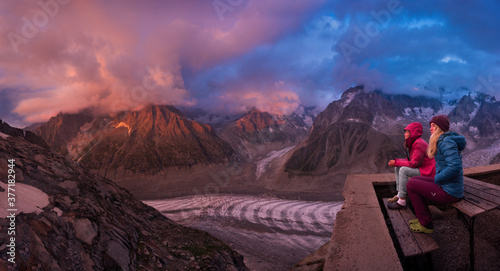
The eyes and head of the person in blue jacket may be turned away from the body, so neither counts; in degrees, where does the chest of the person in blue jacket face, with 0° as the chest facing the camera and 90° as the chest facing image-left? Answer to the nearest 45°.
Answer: approximately 90°

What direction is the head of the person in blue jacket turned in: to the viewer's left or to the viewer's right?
to the viewer's left

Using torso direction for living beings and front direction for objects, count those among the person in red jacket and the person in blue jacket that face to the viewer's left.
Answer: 2

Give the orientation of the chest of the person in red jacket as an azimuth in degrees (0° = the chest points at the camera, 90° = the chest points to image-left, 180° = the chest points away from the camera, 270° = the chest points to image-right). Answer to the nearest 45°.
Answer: approximately 90°

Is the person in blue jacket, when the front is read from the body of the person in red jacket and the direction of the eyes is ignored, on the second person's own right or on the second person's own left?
on the second person's own left
